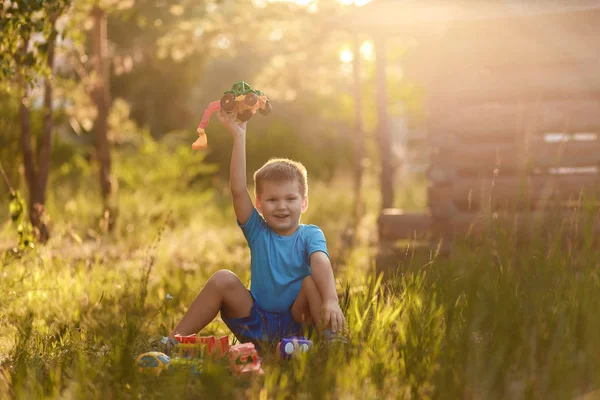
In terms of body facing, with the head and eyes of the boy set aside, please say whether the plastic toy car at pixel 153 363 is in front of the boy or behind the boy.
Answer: in front

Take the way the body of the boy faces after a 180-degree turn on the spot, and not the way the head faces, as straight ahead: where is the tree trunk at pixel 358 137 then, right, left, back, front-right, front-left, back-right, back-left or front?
front

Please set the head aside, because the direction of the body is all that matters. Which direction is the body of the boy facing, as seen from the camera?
toward the camera

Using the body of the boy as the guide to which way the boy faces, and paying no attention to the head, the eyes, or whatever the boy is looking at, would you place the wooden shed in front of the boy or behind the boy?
behind

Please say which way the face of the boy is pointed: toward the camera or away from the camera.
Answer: toward the camera

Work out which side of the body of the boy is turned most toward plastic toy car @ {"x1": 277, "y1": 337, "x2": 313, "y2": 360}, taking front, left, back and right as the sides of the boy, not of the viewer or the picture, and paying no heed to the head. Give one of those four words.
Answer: front

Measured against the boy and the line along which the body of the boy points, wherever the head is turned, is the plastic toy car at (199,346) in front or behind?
in front

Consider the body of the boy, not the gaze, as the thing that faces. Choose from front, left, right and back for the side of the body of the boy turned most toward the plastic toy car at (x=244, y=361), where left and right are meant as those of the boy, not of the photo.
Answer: front
